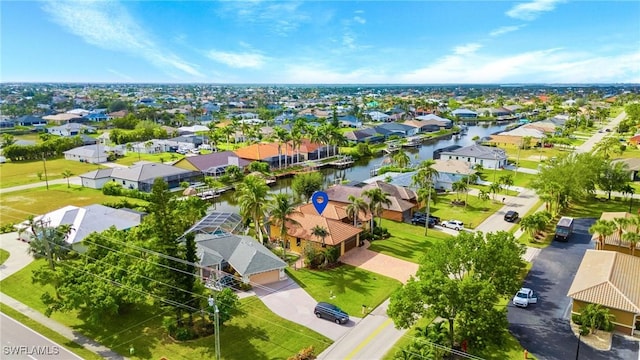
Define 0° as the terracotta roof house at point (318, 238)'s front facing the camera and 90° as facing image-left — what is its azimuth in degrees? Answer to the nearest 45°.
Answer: approximately 315°

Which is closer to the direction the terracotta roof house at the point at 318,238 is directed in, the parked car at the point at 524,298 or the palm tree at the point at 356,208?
the parked car

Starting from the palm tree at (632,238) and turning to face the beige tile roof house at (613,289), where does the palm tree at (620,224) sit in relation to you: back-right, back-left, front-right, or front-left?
back-right

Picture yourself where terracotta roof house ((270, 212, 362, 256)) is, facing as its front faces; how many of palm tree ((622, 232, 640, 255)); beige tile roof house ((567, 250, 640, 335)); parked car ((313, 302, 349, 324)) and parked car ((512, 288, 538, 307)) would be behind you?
0

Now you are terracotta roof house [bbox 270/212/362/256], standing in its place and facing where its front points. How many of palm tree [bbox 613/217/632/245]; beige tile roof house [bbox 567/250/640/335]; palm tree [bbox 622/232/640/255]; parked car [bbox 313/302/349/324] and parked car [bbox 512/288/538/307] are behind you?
0

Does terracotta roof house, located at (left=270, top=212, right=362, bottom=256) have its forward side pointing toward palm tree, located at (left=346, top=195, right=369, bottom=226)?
no

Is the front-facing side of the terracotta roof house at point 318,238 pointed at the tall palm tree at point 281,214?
no

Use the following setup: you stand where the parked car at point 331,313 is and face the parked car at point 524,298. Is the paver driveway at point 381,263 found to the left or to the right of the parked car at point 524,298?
left

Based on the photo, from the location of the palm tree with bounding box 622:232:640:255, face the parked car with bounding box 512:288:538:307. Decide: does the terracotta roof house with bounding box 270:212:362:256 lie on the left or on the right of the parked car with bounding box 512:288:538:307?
right

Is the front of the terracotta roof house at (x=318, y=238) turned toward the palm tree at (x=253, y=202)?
no

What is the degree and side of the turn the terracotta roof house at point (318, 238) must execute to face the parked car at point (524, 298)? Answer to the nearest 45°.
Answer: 0° — it already faces it

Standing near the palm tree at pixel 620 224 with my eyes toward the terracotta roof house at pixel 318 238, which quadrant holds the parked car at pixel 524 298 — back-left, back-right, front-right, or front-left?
front-left

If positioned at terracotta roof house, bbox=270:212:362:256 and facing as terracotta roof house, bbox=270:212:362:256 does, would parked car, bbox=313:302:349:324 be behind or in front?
in front

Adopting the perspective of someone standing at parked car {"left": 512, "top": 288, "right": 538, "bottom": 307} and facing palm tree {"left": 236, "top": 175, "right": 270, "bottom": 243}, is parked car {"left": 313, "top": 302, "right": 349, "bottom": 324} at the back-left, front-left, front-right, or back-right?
front-left
